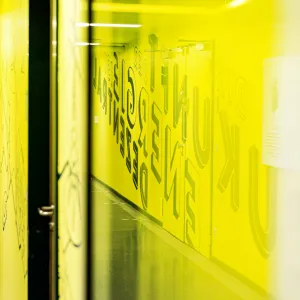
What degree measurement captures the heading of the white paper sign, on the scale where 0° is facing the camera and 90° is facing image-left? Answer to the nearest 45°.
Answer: approximately 45°
